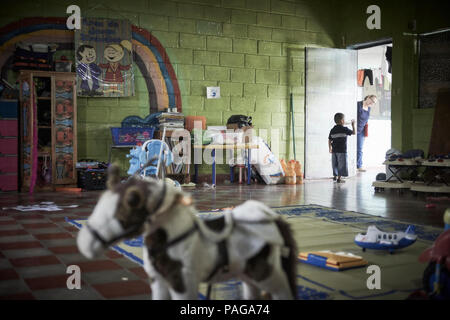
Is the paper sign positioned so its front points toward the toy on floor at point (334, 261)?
yes

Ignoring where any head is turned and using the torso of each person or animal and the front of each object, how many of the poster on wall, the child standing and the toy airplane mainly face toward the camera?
1

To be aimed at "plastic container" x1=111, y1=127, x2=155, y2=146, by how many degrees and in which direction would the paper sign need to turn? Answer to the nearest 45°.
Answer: approximately 45° to its right

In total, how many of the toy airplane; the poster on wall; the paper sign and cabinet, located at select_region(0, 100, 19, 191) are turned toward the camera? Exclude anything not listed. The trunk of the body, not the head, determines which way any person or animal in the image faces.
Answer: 3

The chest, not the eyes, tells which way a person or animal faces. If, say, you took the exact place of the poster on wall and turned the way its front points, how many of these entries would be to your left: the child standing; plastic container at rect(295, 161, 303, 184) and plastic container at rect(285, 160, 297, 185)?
3

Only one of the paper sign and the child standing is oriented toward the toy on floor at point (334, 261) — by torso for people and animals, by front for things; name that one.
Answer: the paper sign
